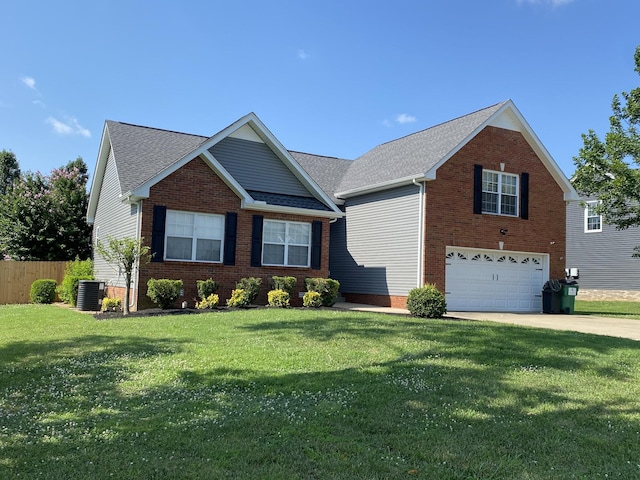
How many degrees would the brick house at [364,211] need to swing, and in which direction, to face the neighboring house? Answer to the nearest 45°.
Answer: approximately 90° to its left

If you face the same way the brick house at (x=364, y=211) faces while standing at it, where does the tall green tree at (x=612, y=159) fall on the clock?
The tall green tree is roughly at 10 o'clock from the brick house.

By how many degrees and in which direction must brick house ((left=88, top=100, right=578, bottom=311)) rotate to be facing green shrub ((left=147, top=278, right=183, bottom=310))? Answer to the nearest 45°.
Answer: approximately 90° to its right

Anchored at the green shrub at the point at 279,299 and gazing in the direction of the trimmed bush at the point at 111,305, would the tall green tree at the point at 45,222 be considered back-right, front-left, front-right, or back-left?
front-right

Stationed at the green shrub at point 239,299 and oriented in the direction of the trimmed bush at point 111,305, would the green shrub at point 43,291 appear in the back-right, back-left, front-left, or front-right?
front-right

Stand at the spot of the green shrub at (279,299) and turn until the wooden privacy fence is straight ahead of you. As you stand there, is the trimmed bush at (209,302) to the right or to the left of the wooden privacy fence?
left

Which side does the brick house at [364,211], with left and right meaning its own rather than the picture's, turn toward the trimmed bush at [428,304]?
front

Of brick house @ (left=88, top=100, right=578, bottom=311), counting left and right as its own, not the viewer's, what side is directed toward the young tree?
right

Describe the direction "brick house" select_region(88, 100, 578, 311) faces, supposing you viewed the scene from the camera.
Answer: facing the viewer and to the right of the viewer
